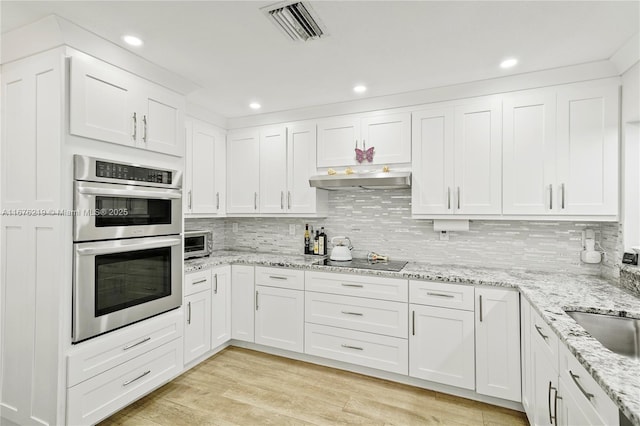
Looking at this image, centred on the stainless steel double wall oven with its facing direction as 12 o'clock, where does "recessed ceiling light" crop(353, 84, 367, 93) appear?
The recessed ceiling light is roughly at 11 o'clock from the stainless steel double wall oven.

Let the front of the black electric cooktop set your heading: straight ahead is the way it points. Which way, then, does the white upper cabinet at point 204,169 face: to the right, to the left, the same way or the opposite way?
to the left

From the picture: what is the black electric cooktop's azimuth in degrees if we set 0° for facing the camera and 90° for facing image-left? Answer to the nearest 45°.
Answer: approximately 0°

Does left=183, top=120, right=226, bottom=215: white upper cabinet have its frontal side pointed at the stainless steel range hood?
yes

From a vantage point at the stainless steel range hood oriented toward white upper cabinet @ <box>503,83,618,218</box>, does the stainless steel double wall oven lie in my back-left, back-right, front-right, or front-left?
back-right

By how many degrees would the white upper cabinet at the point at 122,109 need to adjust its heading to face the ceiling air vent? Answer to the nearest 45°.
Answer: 0° — it already faces it

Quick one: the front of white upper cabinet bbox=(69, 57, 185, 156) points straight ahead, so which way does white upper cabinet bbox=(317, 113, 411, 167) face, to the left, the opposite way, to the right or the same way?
to the right
